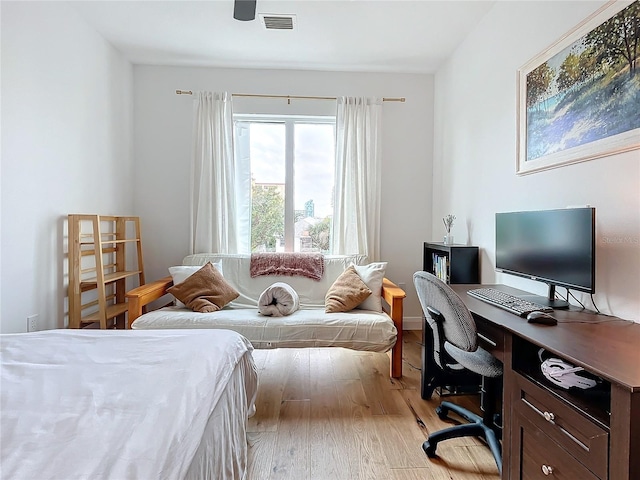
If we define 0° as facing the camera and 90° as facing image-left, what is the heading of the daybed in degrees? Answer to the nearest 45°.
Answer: approximately 0°

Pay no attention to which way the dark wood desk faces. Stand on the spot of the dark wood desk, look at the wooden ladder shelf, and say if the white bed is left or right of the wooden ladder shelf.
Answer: left

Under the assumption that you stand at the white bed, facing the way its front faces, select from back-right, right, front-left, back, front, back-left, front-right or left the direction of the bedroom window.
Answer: front-left

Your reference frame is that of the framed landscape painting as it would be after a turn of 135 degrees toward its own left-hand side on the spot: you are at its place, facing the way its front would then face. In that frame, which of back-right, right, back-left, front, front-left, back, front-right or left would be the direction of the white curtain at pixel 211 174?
back

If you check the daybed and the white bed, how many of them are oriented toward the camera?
1

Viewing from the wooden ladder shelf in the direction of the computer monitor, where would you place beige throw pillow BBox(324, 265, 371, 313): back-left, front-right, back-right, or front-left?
front-left

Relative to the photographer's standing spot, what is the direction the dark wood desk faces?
facing the viewer and to the left of the viewer

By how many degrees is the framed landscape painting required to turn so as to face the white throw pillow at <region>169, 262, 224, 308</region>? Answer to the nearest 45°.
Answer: approximately 45° to its right

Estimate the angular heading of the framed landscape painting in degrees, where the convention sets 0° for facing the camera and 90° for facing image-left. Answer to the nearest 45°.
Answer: approximately 45°

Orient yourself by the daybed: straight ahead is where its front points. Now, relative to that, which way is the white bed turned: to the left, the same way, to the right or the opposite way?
to the left

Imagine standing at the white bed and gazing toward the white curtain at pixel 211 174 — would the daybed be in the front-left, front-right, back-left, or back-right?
front-right
